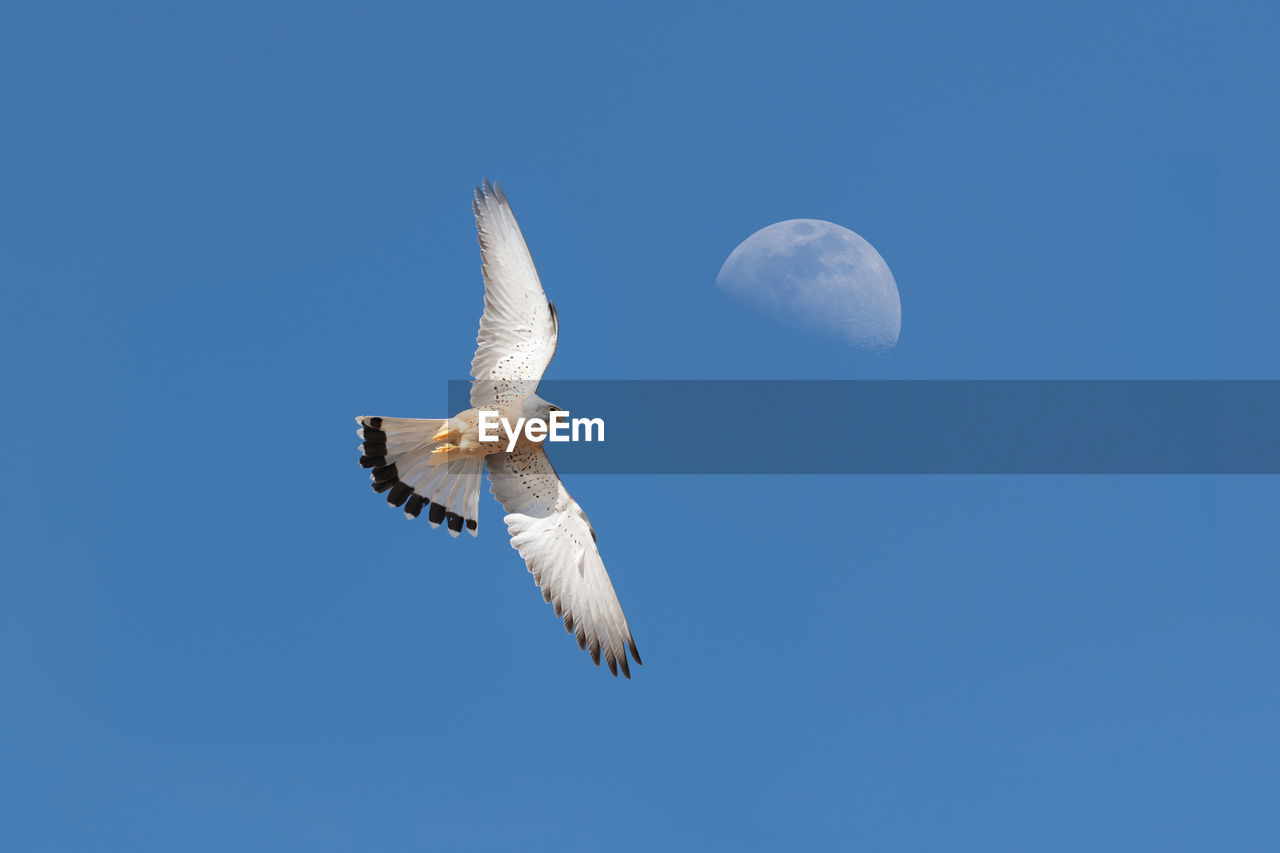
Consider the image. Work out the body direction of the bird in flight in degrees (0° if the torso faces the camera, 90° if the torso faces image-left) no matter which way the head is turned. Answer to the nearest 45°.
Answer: approximately 270°
